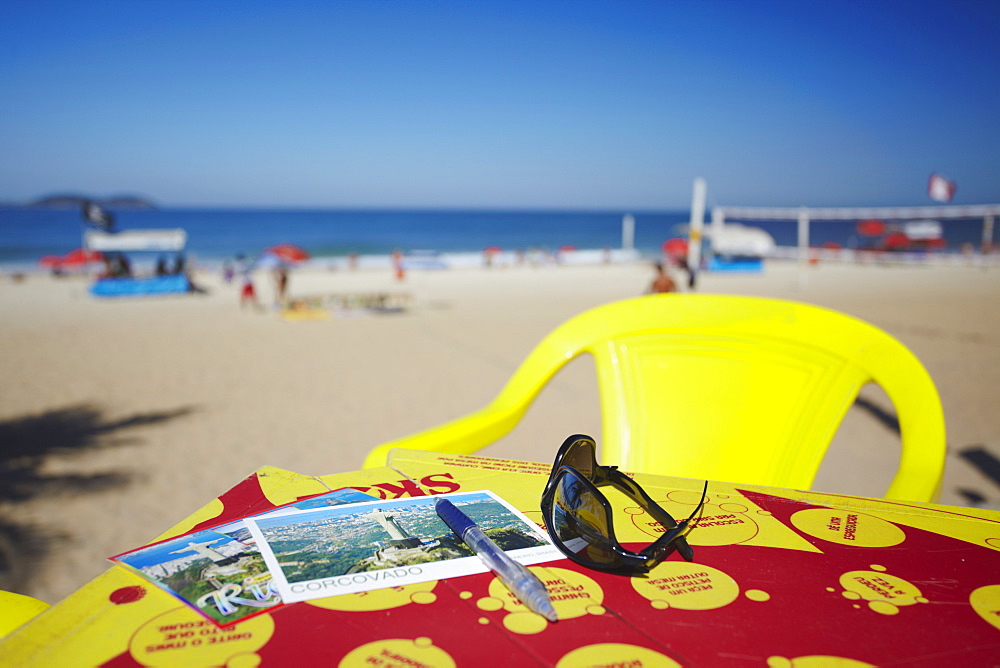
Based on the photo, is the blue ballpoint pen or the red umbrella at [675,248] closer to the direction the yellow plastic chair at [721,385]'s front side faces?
the blue ballpoint pen

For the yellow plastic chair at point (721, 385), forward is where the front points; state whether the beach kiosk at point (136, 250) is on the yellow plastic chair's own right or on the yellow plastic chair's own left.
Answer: on the yellow plastic chair's own right

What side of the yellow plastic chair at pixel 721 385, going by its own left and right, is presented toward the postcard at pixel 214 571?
front

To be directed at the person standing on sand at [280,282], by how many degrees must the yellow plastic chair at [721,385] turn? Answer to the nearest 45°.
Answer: approximately 90° to its right

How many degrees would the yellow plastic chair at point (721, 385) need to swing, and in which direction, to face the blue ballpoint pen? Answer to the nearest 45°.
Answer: approximately 45° to its left

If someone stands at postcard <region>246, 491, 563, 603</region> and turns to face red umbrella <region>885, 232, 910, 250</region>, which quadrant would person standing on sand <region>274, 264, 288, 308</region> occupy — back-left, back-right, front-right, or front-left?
front-left

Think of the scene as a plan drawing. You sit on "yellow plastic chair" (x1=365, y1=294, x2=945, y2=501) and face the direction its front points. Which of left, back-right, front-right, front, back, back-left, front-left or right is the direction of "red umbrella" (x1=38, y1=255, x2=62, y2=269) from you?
right

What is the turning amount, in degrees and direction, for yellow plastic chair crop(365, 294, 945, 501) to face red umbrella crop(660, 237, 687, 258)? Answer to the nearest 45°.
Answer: approximately 135° to its right

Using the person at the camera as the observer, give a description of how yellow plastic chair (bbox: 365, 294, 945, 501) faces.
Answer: facing the viewer and to the left of the viewer

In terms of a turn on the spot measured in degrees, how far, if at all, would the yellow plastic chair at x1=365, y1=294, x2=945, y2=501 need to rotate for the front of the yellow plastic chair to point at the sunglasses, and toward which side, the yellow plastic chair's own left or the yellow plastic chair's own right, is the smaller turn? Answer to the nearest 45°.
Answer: approximately 45° to the yellow plastic chair's own left
